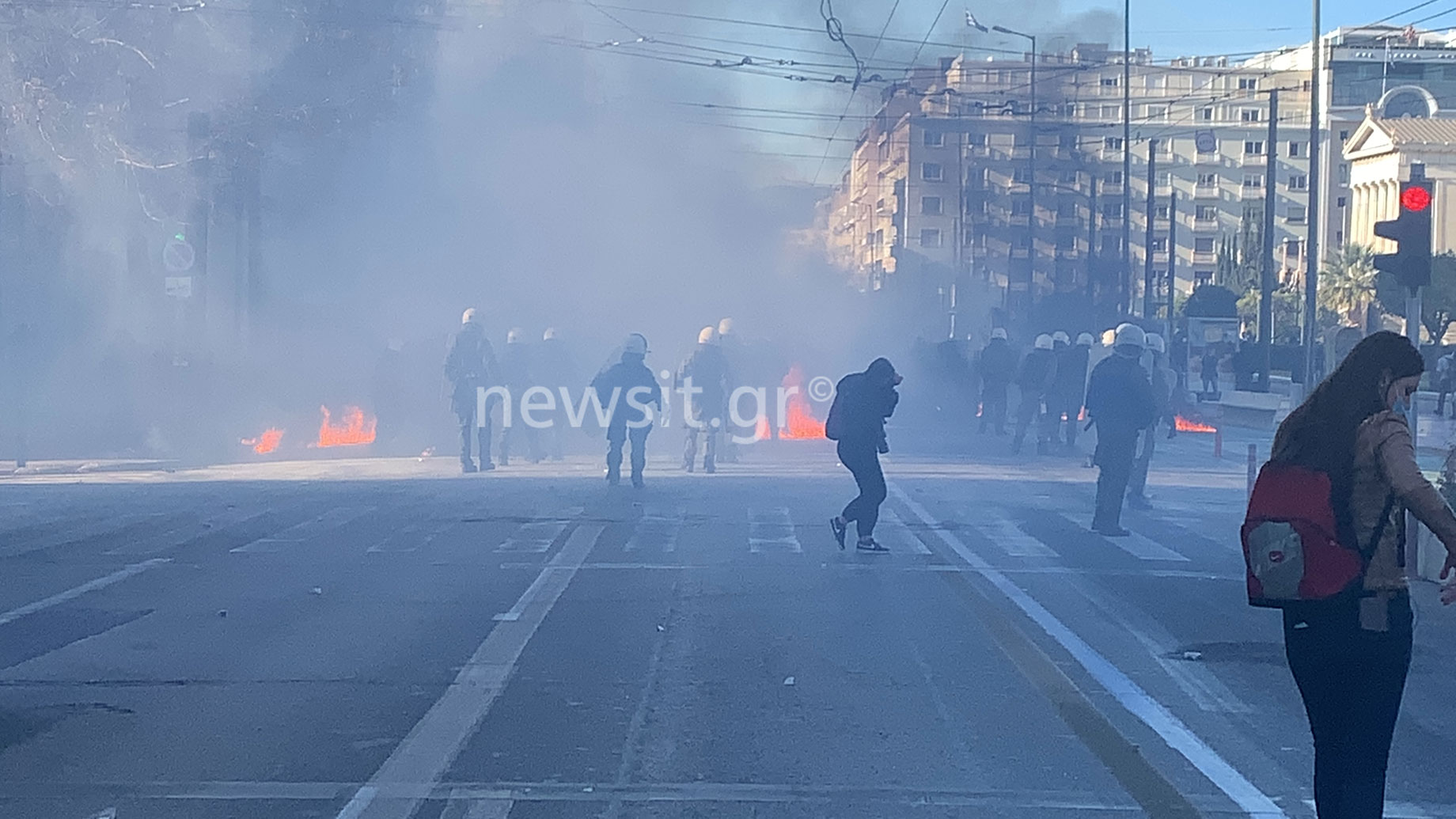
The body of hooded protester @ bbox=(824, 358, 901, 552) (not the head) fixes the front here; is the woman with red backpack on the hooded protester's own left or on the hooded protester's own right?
on the hooded protester's own right

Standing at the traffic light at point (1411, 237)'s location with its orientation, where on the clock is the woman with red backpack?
The woman with red backpack is roughly at 12 o'clock from the traffic light.

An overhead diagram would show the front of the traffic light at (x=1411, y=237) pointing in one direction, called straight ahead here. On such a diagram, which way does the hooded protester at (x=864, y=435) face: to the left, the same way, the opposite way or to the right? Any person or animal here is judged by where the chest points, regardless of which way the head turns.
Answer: to the left

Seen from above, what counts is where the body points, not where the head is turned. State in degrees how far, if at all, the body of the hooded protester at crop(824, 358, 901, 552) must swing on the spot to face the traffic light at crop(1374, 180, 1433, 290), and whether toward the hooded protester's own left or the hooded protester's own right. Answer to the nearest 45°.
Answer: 0° — they already face it

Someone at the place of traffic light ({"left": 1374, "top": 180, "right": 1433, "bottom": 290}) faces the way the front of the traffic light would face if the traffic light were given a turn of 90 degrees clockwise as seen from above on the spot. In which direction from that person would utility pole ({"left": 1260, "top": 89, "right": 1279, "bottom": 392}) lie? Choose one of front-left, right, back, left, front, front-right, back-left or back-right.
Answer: right

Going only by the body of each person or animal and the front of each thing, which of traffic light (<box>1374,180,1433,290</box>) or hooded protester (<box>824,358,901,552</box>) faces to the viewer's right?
the hooded protester

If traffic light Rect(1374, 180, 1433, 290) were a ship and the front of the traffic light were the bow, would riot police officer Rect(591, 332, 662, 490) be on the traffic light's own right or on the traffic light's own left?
on the traffic light's own right

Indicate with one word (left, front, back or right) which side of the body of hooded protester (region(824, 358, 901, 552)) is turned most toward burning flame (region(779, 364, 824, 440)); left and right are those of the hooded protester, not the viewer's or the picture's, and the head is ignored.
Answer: left

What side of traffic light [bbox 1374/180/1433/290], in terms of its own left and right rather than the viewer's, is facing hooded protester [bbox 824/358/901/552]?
right

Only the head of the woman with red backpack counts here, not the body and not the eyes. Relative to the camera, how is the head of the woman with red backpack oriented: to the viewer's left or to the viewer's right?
to the viewer's right

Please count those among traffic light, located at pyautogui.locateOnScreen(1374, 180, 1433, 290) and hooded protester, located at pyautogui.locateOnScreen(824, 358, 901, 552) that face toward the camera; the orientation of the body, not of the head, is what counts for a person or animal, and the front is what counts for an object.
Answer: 1

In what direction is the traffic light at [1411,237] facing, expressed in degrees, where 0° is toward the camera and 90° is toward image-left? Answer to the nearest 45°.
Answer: approximately 0°

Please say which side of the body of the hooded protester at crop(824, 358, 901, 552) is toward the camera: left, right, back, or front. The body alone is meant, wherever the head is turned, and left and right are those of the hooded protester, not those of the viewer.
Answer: right
